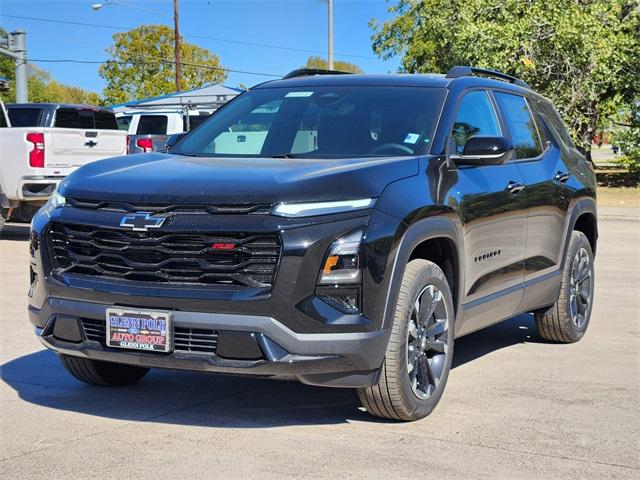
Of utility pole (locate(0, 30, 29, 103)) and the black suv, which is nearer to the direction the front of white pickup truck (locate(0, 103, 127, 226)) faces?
the utility pole

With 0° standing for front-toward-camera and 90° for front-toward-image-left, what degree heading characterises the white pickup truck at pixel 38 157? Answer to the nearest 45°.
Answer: approximately 135°

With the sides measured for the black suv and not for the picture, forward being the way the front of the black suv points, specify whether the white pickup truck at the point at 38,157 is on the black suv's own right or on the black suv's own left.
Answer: on the black suv's own right

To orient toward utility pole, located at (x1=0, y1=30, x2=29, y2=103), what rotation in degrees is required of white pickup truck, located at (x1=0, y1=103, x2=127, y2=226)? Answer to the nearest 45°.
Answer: approximately 45° to its right

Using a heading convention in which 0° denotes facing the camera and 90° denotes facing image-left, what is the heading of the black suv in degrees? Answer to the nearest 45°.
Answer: approximately 45°

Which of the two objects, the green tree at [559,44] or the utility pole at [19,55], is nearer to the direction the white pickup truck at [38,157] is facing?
the utility pole

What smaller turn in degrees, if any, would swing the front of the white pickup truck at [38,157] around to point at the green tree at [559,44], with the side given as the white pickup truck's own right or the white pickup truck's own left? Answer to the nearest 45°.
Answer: approximately 90° to the white pickup truck's own right

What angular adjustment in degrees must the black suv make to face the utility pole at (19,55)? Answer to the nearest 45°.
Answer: approximately 135° to its right

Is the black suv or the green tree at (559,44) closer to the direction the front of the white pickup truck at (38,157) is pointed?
the green tree
